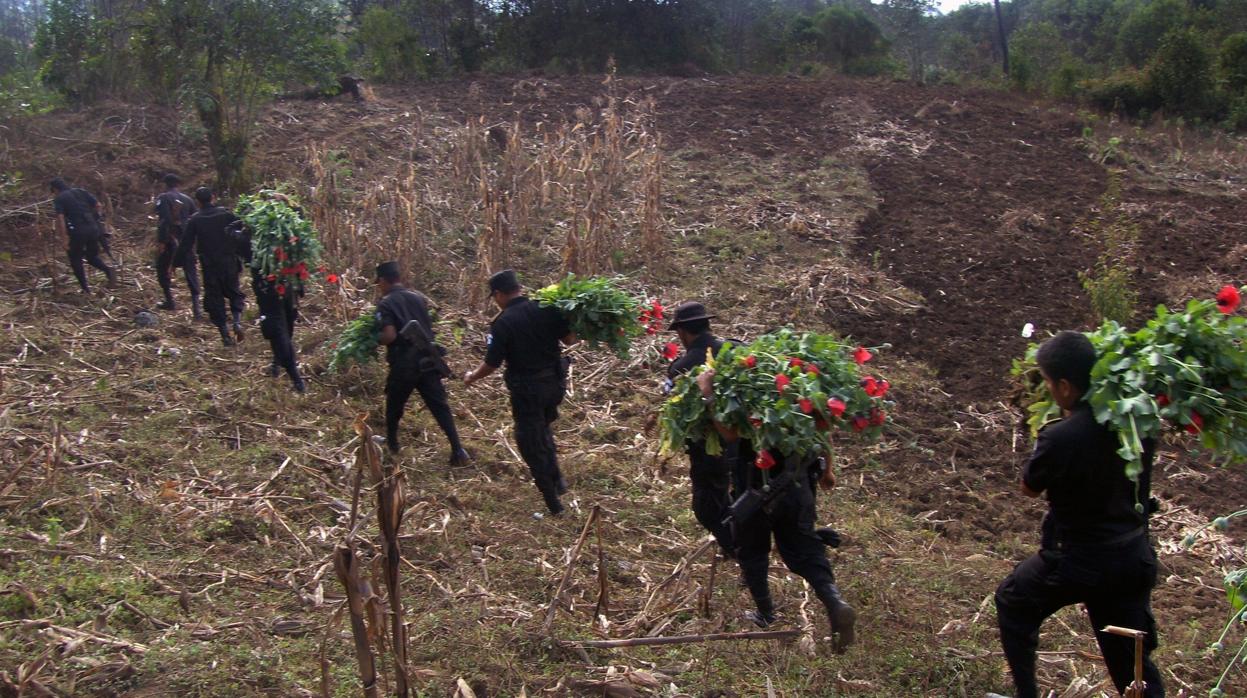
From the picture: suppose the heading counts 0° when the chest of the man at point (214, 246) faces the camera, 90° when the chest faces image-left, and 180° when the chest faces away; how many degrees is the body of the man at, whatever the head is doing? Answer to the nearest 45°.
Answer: approximately 135°

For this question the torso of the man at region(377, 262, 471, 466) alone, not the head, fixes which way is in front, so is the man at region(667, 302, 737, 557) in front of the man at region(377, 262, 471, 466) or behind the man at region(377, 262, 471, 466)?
behind

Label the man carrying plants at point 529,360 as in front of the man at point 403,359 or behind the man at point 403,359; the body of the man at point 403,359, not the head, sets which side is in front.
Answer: behind

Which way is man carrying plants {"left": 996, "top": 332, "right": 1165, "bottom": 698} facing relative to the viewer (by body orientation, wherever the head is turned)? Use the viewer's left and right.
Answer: facing away from the viewer and to the left of the viewer

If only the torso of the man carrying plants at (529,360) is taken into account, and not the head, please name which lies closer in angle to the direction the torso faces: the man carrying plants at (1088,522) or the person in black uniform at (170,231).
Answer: the person in black uniform

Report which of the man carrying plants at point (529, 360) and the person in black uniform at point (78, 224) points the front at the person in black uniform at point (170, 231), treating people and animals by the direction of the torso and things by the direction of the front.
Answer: the man carrying plants

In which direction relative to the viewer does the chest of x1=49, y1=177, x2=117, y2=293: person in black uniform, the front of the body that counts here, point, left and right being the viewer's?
facing away from the viewer and to the left of the viewer

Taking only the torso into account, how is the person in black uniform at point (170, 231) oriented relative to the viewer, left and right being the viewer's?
facing away from the viewer and to the left of the viewer

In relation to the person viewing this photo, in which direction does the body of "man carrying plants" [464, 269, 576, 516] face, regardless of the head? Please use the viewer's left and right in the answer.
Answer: facing away from the viewer and to the left of the viewer

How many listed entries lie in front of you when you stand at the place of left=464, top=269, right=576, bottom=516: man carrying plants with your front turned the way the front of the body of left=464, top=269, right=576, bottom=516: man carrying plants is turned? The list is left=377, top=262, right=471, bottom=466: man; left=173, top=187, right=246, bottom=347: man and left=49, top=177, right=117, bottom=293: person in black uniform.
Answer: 3

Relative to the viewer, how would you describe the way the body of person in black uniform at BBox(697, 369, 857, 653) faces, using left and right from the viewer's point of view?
facing away from the viewer and to the left of the viewer

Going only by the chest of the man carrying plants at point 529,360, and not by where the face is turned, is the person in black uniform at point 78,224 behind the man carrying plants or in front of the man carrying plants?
in front

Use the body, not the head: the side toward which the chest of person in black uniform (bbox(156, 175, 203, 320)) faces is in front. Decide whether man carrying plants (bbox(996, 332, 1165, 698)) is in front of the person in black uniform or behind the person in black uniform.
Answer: behind

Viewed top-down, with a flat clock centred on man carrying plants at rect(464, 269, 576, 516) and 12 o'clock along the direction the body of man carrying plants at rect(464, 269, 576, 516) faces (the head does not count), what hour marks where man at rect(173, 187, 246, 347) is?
man at rect(173, 187, 246, 347) is roughly at 12 o'clock from man carrying plants at rect(464, 269, 576, 516).

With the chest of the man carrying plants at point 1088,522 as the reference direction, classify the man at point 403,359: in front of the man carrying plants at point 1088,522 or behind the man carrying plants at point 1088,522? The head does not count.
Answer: in front
